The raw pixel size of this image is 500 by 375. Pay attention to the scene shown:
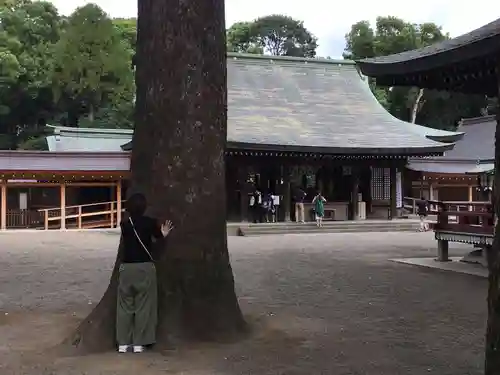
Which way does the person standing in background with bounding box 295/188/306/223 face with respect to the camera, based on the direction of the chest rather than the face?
away from the camera
